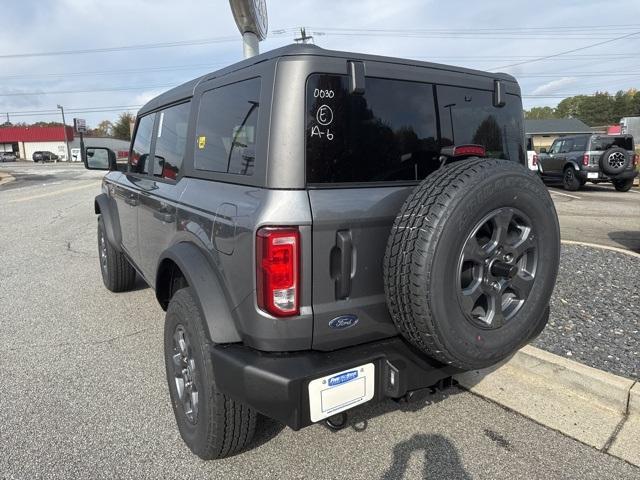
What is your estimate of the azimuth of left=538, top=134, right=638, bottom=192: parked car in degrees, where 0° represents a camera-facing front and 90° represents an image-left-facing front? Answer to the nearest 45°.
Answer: approximately 135°

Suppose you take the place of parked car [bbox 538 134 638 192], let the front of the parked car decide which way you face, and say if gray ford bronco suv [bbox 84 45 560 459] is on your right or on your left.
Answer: on your left

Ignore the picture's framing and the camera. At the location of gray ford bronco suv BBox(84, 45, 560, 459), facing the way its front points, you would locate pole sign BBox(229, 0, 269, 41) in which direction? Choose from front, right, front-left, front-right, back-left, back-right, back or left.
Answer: front-right

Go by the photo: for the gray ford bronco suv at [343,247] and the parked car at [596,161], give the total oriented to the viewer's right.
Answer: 0

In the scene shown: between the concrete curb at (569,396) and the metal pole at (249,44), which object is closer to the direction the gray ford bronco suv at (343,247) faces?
the metal pole

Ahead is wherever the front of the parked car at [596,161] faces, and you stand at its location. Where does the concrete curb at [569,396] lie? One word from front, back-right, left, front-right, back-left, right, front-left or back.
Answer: back-left

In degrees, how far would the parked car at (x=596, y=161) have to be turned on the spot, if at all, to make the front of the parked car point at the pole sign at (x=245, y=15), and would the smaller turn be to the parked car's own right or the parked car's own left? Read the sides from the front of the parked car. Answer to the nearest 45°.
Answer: approximately 90° to the parked car's own left

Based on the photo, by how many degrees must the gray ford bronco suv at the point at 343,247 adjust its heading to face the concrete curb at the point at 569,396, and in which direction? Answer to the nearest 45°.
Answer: approximately 90° to its right

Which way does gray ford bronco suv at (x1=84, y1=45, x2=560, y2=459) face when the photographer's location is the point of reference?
facing away from the viewer and to the left of the viewer
